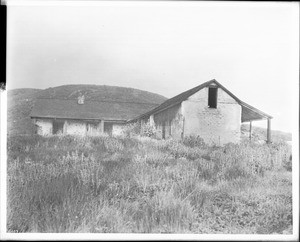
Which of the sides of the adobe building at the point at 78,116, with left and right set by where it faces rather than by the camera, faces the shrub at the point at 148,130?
left

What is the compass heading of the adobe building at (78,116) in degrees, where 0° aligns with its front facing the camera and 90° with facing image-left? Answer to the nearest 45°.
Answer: approximately 0°
